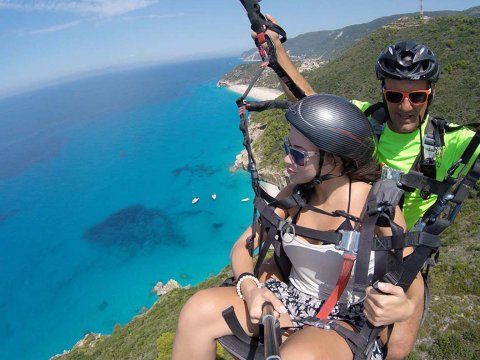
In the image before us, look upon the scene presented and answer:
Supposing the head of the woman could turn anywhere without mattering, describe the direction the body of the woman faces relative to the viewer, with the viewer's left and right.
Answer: facing the viewer and to the left of the viewer

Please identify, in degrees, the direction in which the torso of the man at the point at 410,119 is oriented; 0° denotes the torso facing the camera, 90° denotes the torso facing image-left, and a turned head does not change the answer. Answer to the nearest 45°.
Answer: approximately 0°

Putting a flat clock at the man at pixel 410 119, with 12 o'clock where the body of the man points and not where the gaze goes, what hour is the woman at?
The woman is roughly at 1 o'clock from the man.

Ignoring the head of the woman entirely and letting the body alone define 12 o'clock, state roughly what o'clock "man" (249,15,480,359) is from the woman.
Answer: The man is roughly at 6 o'clock from the woman.
